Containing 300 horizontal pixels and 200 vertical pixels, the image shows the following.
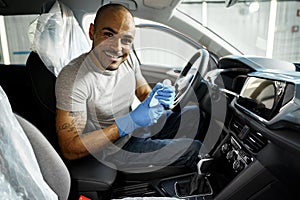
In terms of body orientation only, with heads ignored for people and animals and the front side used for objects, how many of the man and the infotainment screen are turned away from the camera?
0

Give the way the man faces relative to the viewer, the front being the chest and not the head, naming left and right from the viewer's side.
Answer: facing the viewer and to the right of the viewer

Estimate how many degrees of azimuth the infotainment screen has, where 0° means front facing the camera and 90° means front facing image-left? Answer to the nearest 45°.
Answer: approximately 45°

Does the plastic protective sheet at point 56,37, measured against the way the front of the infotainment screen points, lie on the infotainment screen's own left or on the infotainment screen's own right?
on the infotainment screen's own right

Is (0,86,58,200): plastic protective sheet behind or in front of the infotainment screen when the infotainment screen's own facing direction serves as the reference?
in front
